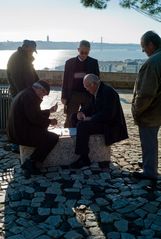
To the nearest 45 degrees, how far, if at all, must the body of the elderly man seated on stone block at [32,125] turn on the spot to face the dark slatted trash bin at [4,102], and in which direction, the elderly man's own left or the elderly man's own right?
approximately 90° to the elderly man's own left

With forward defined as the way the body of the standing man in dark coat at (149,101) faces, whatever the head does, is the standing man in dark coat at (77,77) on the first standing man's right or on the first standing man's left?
on the first standing man's right

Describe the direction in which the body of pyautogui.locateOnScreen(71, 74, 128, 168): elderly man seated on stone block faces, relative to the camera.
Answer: to the viewer's left

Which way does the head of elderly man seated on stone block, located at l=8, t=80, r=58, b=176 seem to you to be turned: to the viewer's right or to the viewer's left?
to the viewer's right

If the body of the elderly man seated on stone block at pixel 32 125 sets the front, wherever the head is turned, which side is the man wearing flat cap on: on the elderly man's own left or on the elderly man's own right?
on the elderly man's own left

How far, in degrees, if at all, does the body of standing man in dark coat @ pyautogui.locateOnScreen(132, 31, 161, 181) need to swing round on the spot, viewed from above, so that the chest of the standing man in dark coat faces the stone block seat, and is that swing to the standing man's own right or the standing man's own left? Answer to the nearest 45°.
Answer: approximately 45° to the standing man's own right

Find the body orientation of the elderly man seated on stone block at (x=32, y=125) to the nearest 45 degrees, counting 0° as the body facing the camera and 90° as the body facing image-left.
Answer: approximately 270°

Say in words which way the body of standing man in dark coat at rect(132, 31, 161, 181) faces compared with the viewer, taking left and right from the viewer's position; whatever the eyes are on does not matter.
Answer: facing to the left of the viewer

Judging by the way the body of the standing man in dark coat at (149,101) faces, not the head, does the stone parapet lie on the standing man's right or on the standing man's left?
on the standing man's right

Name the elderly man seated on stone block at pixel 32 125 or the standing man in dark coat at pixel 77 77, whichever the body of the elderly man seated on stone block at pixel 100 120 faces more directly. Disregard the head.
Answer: the elderly man seated on stone block

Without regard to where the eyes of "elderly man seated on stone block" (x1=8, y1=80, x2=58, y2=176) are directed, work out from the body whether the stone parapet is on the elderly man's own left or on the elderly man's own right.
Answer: on the elderly man's own left
